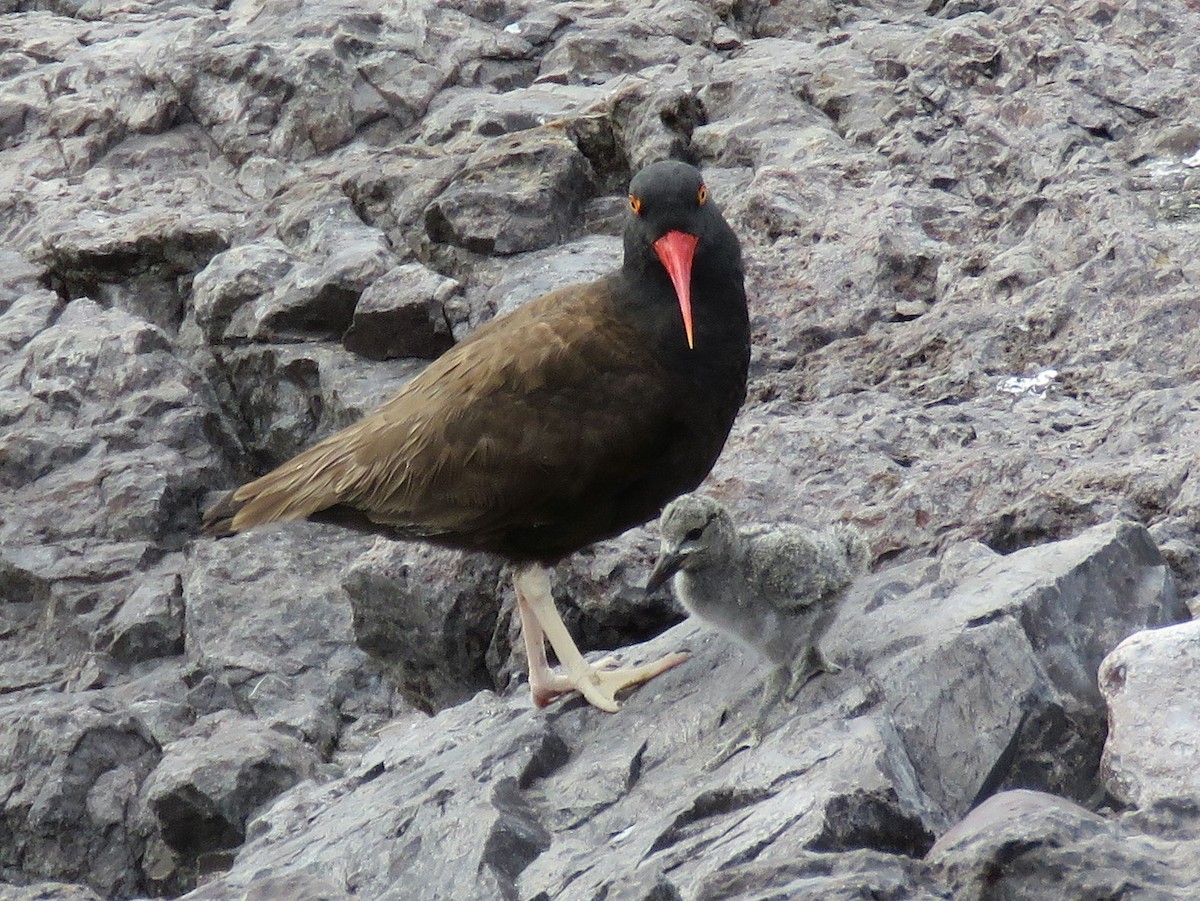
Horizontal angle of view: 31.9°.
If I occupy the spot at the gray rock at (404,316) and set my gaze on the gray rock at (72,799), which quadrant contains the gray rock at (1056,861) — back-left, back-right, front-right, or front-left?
front-left

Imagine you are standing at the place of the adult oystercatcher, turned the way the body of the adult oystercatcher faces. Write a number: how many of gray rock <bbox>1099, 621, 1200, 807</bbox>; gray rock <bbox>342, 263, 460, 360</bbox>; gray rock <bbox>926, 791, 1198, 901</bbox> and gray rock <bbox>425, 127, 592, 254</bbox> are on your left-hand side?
2

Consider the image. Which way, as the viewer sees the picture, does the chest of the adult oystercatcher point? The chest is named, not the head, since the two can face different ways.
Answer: to the viewer's right

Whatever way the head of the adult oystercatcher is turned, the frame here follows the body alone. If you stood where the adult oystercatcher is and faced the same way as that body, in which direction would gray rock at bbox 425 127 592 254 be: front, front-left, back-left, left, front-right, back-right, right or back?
left

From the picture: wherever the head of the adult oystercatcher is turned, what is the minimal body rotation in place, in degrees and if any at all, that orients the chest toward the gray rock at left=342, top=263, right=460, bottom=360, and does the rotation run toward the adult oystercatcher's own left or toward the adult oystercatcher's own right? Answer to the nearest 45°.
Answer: approximately 90° to the adult oystercatcher's own left

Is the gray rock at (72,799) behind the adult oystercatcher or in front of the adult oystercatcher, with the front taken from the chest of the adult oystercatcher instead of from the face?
behind

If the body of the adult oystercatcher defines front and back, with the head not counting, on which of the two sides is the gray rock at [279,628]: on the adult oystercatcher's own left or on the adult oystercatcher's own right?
on the adult oystercatcher's own left
